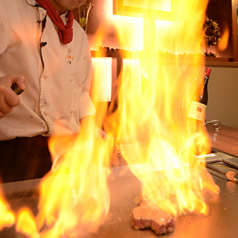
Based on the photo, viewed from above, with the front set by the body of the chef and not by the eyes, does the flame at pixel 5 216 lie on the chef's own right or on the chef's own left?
on the chef's own right

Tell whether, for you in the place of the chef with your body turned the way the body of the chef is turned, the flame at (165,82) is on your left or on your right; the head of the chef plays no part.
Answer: on your left

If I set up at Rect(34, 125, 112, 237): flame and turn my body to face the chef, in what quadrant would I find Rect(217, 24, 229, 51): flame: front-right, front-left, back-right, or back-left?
front-right

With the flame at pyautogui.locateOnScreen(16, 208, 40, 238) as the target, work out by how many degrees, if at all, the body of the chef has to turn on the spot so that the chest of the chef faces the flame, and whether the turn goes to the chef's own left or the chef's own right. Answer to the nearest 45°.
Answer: approximately 45° to the chef's own right

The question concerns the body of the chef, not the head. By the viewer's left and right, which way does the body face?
facing the viewer and to the right of the viewer

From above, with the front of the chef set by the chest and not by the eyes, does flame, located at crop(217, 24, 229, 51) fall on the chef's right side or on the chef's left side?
on the chef's left side

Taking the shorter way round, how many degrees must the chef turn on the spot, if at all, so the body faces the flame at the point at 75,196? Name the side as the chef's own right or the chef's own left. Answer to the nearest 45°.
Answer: approximately 45° to the chef's own right
